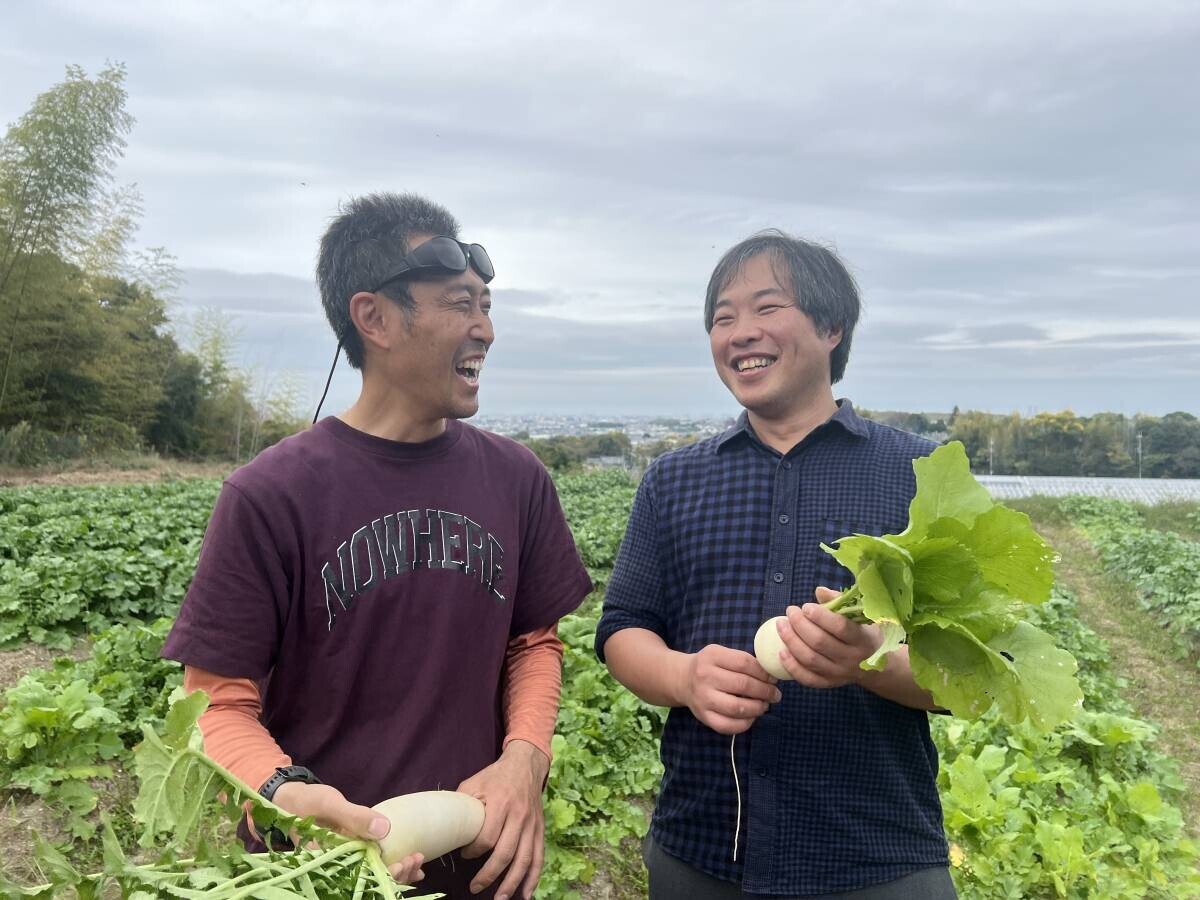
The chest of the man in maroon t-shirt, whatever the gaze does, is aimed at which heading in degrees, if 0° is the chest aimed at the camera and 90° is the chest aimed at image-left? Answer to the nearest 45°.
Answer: approximately 315°

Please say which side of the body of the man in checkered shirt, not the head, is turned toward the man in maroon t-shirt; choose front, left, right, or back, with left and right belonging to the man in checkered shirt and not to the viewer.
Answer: right

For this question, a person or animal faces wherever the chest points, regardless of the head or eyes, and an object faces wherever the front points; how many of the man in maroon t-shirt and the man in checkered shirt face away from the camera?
0

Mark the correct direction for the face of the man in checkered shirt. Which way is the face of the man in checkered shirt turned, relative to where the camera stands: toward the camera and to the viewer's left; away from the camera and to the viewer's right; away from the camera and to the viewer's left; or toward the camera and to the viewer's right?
toward the camera and to the viewer's left

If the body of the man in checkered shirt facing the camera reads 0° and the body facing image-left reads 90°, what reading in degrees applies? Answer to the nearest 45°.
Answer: approximately 0°

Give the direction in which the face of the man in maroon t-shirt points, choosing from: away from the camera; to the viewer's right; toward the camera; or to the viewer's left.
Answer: to the viewer's right
